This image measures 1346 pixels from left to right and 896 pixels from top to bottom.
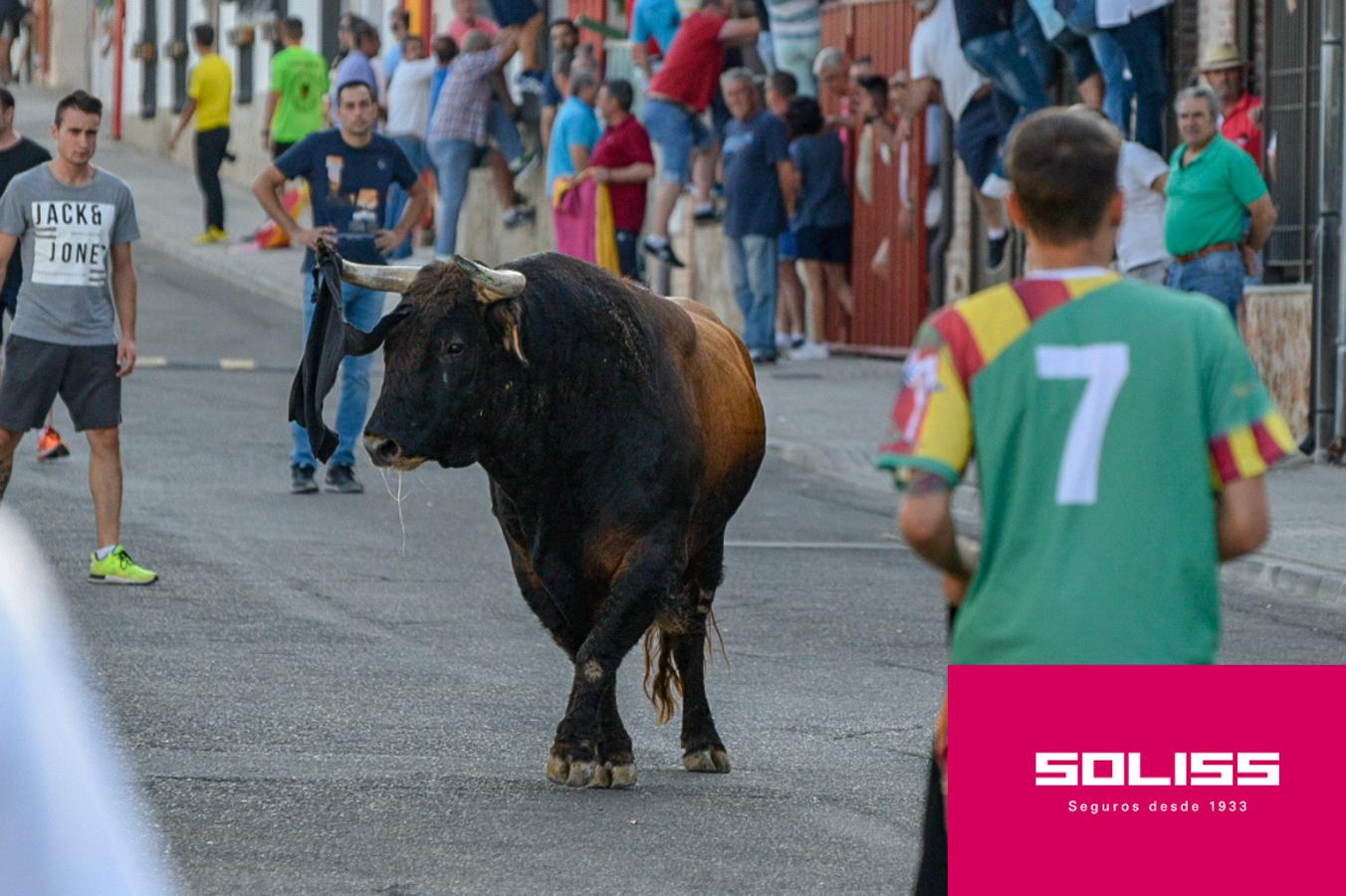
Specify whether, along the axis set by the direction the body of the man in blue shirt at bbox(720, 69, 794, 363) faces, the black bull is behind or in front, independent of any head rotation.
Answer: in front

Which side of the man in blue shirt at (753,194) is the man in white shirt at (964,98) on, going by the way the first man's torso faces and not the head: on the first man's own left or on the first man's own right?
on the first man's own left

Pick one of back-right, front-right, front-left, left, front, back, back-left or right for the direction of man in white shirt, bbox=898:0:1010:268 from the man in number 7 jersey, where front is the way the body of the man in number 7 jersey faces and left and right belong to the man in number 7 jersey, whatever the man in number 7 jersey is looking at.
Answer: front

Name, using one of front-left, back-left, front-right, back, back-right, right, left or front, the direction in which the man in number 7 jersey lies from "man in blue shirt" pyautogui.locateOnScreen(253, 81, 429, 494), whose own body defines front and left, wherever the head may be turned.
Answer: front

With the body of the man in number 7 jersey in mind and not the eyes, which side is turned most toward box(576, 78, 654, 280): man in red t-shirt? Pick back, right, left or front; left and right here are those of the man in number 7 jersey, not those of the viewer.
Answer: front

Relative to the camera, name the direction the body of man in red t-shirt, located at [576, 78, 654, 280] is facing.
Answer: to the viewer's left

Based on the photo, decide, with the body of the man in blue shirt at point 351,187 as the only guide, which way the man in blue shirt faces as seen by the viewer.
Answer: toward the camera

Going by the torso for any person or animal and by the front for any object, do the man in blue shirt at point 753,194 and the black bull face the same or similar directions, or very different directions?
same or similar directions

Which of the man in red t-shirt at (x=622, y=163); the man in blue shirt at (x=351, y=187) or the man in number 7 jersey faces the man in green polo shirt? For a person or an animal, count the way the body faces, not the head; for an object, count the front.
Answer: the man in number 7 jersey

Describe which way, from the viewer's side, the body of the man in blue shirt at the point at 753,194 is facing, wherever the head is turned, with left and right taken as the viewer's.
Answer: facing the viewer and to the left of the viewer

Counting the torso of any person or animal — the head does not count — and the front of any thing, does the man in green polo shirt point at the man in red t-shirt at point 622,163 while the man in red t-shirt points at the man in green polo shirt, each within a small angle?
no

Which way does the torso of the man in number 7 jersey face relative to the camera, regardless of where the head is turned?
away from the camera

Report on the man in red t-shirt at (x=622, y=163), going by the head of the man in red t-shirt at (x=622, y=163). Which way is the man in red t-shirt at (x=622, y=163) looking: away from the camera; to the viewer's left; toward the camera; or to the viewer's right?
to the viewer's left

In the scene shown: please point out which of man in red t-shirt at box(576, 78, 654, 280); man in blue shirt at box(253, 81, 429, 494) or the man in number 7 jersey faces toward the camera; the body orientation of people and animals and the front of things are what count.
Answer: the man in blue shirt

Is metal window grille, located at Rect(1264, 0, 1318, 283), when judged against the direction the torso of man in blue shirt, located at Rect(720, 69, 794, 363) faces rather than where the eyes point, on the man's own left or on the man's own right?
on the man's own left
